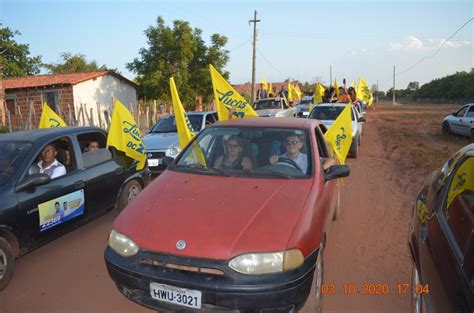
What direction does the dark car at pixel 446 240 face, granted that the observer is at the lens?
facing the viewer and to the right of the viewer

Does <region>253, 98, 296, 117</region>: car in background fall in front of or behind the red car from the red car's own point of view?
behind

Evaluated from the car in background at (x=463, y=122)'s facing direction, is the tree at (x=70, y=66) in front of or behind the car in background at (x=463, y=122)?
in front

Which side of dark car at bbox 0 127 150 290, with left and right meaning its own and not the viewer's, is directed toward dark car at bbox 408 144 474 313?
left

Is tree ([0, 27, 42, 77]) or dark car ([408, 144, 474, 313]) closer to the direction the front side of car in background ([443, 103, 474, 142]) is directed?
the tree

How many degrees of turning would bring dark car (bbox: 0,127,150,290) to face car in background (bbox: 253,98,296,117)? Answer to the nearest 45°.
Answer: approximately 180°

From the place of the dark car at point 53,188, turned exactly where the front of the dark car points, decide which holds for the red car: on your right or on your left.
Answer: on your left

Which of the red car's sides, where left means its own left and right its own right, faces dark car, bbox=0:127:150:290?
right

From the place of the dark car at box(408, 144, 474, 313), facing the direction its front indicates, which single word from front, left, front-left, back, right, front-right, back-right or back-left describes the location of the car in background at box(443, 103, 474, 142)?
back-left

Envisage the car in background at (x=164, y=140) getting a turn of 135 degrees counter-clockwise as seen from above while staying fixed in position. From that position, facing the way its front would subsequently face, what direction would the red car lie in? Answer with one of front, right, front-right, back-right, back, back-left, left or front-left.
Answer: right

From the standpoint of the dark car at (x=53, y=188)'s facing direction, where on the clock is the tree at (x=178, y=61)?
The tree is roughly at 5 o'clock from the dark car.

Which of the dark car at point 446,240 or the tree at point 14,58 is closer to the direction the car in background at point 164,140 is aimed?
the dark car

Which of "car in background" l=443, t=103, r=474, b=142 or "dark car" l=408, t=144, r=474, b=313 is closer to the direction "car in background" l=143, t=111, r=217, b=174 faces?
the dark car
